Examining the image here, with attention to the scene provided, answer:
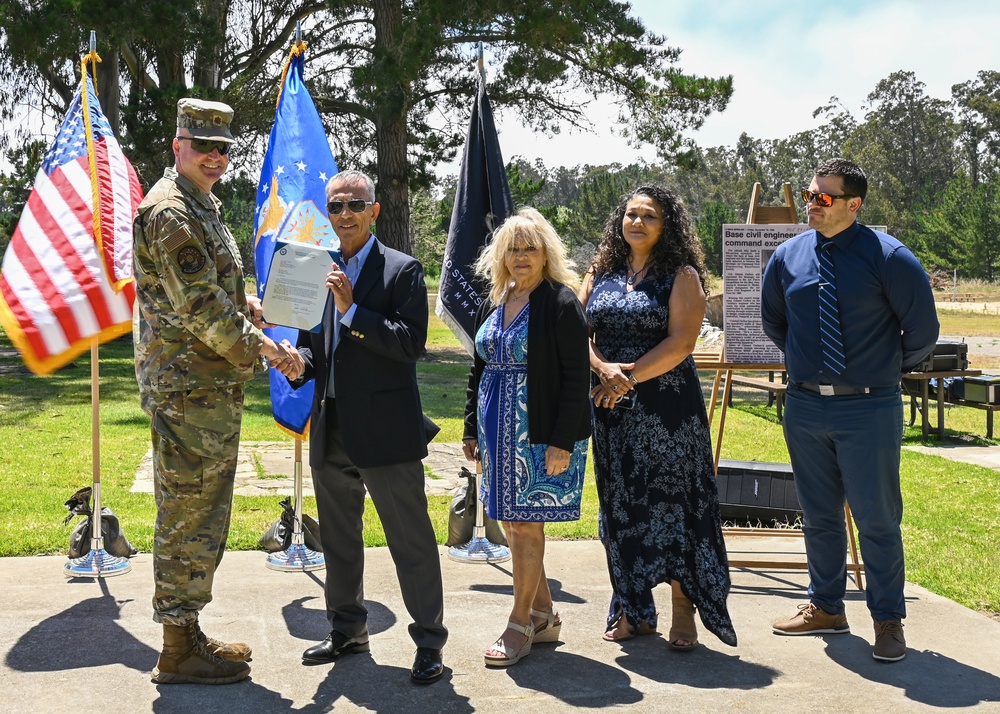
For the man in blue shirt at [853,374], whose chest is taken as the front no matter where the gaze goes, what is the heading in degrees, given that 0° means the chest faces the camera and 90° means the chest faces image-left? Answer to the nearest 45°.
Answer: approximately 45°

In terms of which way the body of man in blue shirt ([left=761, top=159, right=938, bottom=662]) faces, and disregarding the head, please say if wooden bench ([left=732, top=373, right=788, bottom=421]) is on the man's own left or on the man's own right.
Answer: on the man's own right

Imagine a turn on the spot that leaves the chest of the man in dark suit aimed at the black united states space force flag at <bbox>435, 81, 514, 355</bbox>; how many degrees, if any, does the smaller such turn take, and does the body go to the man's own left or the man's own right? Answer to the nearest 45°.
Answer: approximately 135° to the man's own right

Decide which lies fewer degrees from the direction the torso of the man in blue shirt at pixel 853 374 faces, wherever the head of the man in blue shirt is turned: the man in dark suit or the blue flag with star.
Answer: the man in dark suit

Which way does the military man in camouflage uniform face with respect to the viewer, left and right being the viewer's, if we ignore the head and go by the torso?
facing to the right of the viewer

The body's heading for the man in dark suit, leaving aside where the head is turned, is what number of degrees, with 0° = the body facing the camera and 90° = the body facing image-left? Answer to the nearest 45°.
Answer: approximately 45°

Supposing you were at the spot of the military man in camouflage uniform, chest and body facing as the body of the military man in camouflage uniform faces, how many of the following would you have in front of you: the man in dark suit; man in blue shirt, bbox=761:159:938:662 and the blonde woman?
3

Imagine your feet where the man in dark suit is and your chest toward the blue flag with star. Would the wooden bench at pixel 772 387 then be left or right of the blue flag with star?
right

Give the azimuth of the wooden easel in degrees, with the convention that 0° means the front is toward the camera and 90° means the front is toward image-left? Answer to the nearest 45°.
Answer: approximately 0°

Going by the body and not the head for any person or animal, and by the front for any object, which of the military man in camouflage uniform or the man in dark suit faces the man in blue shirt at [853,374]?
the military man in camouflage uniform

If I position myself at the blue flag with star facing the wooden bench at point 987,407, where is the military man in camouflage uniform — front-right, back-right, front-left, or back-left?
back-right
